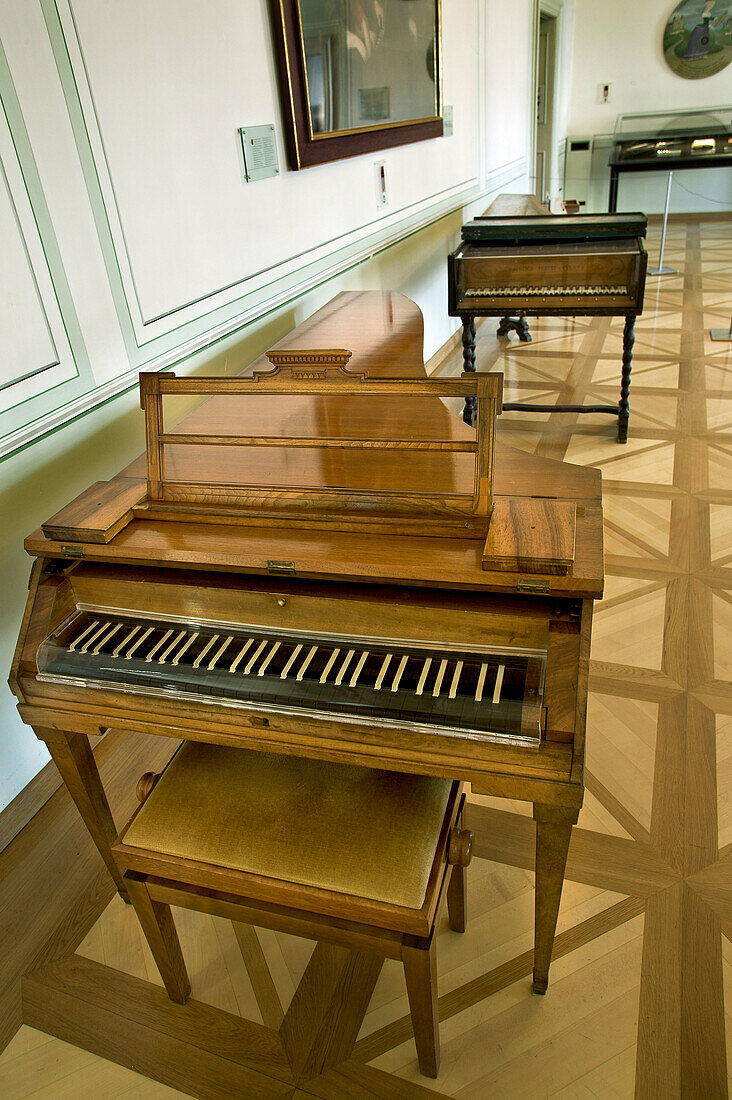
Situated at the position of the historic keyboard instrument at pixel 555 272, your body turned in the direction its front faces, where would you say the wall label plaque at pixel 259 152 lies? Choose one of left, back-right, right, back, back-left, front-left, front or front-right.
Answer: front-right

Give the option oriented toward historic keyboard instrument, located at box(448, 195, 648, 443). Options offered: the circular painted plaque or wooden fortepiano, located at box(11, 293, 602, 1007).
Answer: the circular painted plaque

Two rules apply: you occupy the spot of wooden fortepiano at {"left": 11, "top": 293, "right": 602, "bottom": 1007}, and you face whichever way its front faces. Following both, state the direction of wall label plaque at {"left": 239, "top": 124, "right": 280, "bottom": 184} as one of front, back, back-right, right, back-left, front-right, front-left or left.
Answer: back

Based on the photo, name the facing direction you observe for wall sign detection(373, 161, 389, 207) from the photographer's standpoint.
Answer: facing the viewer and to the right of the viewer

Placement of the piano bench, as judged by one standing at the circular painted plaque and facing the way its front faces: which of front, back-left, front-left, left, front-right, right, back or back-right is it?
front

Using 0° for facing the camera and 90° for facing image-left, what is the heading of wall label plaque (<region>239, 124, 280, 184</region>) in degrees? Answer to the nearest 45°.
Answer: approximately 315°

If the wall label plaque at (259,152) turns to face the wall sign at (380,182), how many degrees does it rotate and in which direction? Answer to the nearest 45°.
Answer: approximately 90° to its left

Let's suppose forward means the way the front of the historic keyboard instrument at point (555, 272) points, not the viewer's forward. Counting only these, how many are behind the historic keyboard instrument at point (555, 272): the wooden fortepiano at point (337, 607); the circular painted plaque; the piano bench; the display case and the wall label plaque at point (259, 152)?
2

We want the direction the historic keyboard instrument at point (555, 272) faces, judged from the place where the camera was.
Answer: facing the viewer

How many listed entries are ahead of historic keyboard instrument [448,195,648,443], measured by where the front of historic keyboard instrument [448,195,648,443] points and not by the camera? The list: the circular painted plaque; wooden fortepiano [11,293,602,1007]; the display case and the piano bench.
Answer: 2

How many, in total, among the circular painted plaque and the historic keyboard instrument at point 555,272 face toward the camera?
2

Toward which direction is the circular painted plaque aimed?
toward the camera

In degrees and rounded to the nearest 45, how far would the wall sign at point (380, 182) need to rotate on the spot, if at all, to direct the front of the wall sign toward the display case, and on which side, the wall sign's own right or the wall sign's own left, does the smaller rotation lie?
approximately 90° to the wall sign's own left
